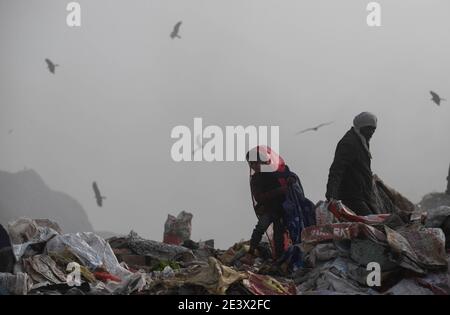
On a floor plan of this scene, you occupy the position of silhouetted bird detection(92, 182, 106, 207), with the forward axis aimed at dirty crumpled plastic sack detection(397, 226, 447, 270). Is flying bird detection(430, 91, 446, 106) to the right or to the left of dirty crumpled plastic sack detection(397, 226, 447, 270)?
left
